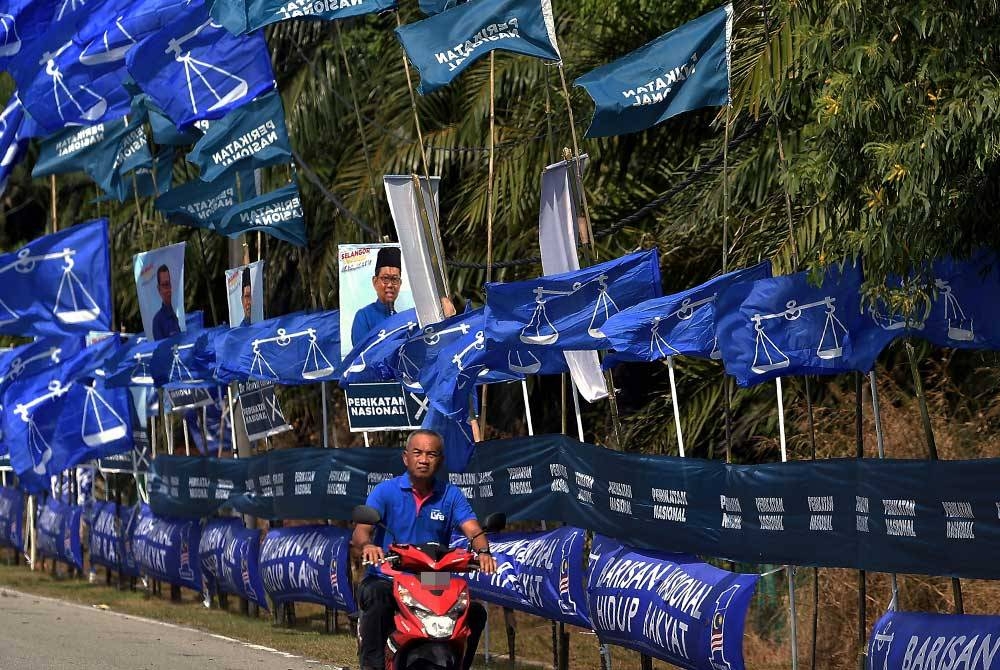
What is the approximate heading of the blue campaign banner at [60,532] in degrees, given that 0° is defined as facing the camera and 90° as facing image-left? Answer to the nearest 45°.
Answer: approximately 45°

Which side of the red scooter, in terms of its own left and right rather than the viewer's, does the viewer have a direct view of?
front

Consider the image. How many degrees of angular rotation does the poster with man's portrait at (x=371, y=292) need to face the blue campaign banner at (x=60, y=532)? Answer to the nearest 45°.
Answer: approximately 135° to its right

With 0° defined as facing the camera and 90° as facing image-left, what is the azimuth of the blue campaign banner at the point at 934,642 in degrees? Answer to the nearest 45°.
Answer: approximately 45°

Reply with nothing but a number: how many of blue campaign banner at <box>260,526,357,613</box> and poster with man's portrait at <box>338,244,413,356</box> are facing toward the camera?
2

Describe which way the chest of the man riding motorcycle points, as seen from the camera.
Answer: toward the camera

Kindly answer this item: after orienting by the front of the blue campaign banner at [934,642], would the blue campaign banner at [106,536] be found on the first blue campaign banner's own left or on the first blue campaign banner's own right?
on the first blue campaign banner's own right

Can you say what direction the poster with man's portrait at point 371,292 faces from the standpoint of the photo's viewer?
facing the viewer

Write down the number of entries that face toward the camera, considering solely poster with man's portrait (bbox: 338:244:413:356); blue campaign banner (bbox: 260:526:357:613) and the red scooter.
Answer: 3

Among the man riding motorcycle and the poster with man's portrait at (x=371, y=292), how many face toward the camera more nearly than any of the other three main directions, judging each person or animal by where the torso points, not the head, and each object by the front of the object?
2

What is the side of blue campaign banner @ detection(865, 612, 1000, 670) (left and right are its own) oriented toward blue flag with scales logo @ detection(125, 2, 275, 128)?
right

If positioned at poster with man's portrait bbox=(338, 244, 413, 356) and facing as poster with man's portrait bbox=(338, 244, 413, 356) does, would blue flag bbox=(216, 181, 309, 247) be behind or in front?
behind
